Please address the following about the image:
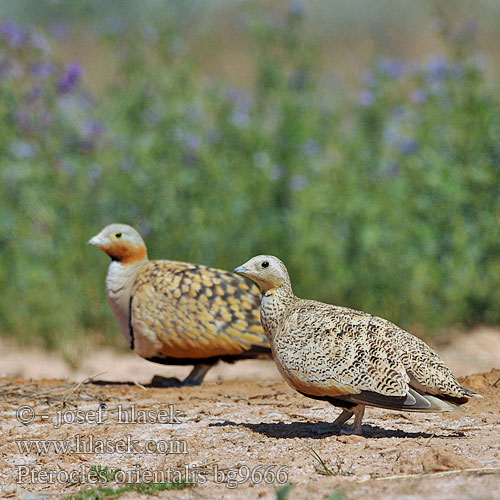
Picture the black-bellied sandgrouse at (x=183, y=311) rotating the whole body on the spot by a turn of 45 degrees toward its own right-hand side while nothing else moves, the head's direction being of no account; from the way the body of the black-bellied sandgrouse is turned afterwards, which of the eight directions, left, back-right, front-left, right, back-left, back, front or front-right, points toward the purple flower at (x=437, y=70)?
right

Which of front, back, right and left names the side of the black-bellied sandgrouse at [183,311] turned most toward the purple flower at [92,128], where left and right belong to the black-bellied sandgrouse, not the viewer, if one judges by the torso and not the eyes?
right

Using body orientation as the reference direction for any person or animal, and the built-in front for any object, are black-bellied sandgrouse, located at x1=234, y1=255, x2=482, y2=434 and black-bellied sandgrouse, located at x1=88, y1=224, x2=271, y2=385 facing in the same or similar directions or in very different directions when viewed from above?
same or similar directions

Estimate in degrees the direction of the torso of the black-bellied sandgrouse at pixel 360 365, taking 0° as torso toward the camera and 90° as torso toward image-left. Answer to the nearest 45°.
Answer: approximately 90°

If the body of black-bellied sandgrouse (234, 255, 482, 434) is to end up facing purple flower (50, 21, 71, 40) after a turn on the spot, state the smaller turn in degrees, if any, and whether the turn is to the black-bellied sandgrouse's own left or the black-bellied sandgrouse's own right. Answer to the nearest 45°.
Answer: approximately 45° to the black-bellied sandgrouse's own right

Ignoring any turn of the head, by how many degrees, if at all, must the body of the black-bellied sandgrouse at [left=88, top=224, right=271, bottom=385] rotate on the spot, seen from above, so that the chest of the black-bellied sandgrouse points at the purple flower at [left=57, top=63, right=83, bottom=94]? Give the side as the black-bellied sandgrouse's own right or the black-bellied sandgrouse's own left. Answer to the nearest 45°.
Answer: approximately 45° to the black-bellied sandgrouse's own right

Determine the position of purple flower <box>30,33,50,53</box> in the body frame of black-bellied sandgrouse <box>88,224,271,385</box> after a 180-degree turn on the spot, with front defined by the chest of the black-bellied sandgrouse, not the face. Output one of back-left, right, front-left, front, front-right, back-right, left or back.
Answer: back-left

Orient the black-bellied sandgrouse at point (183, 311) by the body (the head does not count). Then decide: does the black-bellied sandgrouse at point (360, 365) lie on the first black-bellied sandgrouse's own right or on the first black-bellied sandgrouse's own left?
on the first black-bellied sandgrouse's own left

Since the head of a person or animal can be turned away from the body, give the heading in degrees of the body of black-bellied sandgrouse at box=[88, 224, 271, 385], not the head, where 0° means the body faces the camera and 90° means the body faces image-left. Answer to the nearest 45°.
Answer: approximately 90°

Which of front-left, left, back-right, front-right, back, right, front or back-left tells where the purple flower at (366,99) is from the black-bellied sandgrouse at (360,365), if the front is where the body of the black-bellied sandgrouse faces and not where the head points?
right

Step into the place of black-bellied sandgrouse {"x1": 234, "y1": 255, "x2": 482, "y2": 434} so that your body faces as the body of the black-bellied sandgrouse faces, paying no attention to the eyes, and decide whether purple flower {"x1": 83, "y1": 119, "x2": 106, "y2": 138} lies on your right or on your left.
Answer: on your right

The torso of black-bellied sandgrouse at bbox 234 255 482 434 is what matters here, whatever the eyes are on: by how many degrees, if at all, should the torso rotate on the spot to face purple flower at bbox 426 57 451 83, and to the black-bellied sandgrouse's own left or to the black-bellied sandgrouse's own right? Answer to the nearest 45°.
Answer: approximately 90° to the black-bellied sandgrouse's own right

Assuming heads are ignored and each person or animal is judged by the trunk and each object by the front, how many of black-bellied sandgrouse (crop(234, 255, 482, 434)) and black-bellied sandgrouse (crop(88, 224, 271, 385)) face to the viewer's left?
2

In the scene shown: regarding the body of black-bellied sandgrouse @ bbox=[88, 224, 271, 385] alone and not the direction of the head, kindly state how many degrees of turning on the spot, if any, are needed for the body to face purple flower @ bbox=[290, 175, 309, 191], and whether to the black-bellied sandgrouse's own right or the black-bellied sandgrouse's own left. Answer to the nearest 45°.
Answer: approximately 90° to the black-bellied sandgrouse's own right

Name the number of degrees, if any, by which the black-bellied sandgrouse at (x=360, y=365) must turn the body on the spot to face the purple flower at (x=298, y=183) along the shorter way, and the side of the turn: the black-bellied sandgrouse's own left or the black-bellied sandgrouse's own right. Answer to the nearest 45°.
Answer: approximately 90° to the black-bellied sandgrouse's own right

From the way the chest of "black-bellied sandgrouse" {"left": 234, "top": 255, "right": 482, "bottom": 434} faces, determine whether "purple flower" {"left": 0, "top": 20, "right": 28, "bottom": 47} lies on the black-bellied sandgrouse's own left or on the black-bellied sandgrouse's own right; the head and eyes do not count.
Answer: on the black-bellied sandgrouse's own right

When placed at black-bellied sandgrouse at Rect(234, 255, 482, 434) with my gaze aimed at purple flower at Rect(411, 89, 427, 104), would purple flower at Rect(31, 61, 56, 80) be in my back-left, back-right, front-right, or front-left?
front-left

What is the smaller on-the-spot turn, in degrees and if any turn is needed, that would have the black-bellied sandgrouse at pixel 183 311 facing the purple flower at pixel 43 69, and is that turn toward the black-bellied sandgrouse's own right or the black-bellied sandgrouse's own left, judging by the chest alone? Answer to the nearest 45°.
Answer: approximately 45° to the black-bellied sandgrouse's own right
